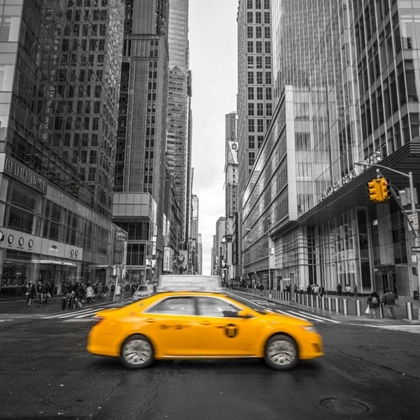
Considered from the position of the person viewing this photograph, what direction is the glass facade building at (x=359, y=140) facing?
facing the viewer and to the left of the viewer

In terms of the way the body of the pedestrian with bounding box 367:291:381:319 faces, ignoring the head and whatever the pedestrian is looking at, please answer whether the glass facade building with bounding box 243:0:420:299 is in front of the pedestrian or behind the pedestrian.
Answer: behind

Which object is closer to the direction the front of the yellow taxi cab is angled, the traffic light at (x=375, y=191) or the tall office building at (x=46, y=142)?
the traffic light

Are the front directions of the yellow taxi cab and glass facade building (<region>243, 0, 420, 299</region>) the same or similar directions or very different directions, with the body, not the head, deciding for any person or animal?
very different directions

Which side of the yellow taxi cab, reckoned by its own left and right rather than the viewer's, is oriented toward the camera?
right

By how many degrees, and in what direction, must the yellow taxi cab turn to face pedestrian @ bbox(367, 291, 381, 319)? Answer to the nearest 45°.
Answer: approximately 45° to its left

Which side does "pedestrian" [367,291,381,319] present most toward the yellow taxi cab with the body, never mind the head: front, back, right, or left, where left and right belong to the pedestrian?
front

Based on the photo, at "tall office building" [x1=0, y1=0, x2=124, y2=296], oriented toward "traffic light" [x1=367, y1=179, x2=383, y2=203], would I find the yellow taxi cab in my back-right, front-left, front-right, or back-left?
front-right
